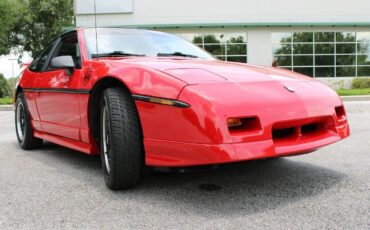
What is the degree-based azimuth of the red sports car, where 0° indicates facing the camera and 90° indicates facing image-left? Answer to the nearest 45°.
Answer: approximately 315°

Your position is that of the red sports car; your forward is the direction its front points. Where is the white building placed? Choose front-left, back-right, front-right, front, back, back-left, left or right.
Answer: back-left

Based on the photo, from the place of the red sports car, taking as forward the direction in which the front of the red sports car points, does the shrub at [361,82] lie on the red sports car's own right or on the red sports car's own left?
on the red sports car's own left

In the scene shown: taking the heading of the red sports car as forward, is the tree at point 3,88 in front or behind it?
behind
